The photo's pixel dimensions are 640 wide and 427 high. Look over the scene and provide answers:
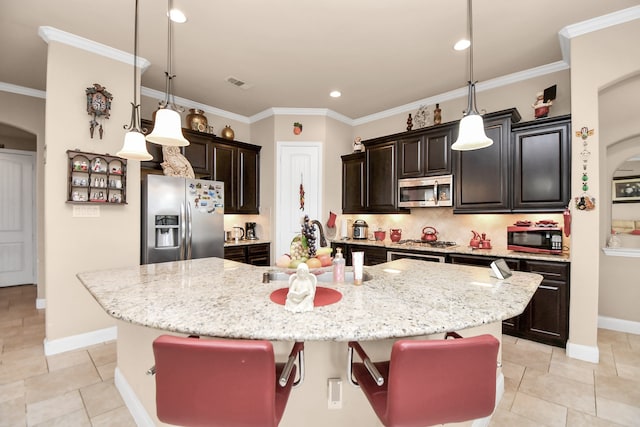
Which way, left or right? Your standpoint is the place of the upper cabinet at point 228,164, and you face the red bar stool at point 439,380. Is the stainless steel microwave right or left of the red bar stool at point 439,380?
left

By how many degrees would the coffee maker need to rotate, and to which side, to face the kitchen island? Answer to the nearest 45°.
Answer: approximately 45° to its right

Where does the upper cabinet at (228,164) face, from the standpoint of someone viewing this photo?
facing the viewer and to the right of the viewer

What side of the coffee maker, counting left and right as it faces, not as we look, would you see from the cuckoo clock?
right

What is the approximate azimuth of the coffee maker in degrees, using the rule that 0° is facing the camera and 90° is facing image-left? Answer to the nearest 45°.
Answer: approximately 315°

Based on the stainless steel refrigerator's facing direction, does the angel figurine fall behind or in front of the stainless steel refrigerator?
in front
